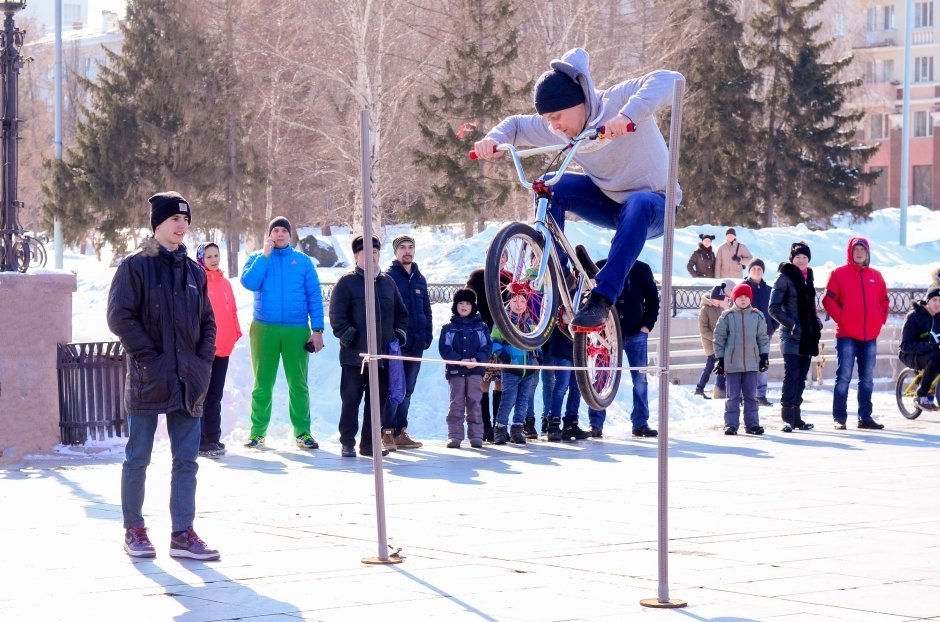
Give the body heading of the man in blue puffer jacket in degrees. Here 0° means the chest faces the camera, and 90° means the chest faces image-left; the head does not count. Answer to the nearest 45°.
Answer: approximately 0°

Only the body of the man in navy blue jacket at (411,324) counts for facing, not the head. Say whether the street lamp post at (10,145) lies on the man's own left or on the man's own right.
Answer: on the man's own right

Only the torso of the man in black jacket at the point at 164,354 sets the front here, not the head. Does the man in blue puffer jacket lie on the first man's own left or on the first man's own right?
on the first man's own left

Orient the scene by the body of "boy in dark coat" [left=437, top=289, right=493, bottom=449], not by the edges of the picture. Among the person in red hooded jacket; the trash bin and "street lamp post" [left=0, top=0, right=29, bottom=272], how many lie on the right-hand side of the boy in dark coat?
2

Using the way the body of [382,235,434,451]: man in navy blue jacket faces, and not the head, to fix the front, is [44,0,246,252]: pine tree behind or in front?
behind

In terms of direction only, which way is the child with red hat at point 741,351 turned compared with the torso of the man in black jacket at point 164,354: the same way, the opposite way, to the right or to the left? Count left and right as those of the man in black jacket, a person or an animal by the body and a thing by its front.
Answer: to the right

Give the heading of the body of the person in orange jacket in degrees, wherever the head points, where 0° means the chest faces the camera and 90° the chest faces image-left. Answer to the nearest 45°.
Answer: approximately 315°

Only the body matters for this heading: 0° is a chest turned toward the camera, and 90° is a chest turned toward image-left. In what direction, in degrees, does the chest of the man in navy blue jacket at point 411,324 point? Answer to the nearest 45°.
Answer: approximately 0°
